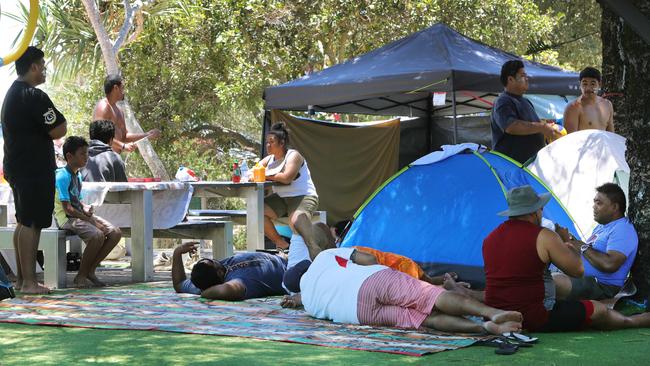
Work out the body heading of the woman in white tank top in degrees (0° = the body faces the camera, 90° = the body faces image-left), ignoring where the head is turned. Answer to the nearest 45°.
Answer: approximately 45°

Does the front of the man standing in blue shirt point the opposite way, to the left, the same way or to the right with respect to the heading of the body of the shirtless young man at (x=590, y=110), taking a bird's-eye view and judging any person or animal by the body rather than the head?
to the left

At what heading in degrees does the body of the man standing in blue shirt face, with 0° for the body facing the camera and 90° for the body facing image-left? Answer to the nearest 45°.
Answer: approximately 270°

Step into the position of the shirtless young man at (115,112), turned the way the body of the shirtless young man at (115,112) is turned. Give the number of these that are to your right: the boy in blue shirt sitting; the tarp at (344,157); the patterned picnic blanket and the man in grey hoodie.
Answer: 3

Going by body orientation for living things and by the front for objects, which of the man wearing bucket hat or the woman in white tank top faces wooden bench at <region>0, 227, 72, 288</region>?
the woman in white tank top

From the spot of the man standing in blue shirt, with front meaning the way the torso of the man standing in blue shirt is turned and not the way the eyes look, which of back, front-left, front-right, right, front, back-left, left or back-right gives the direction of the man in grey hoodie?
back

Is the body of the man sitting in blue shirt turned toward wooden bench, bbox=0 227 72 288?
yes

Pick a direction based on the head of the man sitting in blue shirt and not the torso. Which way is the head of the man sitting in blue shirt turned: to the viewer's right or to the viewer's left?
to the viewer's left

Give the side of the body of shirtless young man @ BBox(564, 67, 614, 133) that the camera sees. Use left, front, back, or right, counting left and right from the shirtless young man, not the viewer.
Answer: front

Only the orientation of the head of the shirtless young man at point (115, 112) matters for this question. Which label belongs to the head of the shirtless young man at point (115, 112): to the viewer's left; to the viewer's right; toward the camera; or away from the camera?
to the viewer's right

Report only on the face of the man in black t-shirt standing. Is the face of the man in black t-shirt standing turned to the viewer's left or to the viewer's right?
to the viewer's right

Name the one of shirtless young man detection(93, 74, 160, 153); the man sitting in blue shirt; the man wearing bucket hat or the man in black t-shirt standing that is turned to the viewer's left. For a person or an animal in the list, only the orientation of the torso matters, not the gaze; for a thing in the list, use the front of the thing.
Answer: the man sitting in blue shirt
